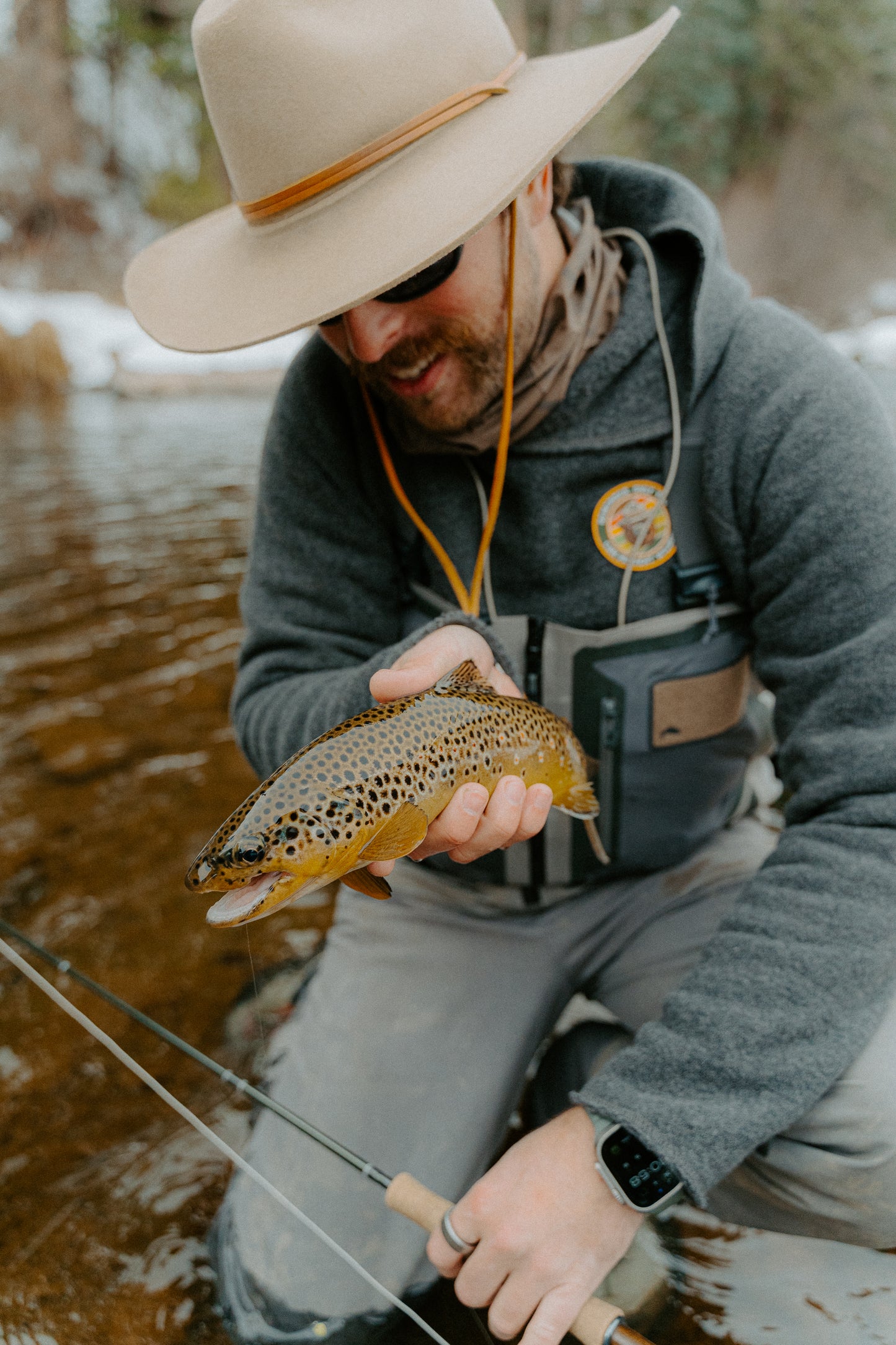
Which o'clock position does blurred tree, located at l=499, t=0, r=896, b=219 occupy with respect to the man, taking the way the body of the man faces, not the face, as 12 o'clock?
The blurred tree is roughly at 5 o'clock from the man.

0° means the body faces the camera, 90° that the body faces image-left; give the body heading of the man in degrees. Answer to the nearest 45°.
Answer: approximately 45°

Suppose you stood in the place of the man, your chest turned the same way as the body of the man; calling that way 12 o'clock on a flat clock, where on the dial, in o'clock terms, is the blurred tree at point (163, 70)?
The blurred tree is roughly at 4 o'clock from the man.
